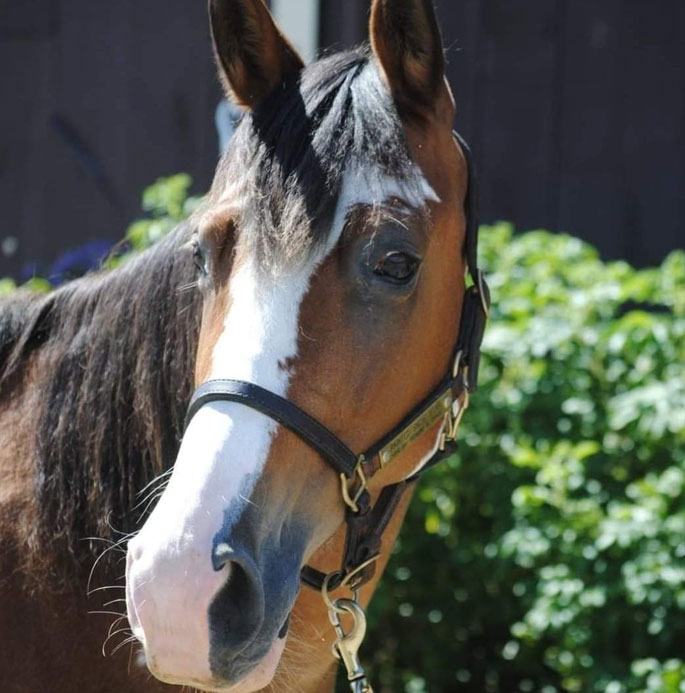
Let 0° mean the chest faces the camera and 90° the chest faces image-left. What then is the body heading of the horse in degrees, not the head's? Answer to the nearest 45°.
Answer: approximately 315°
